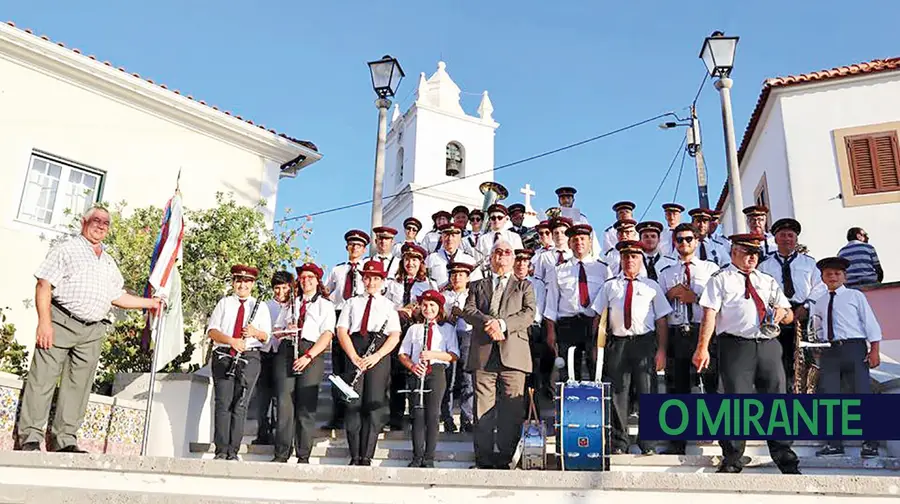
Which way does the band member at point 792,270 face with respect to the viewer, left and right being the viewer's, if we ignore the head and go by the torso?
facing the viewer

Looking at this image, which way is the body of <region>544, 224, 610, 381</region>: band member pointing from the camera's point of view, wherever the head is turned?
toward the camera

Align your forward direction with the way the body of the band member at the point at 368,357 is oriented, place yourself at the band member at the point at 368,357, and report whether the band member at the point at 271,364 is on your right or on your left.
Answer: on your right

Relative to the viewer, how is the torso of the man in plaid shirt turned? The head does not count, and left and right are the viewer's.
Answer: facing the viewer and to the right of the viewer

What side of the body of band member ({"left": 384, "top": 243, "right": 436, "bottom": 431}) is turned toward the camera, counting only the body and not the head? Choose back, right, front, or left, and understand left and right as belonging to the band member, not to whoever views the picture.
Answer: front

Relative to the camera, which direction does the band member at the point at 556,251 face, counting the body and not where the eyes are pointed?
toward the camera

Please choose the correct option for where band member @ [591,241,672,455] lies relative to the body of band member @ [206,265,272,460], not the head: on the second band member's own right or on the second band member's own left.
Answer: on the second band member's own left

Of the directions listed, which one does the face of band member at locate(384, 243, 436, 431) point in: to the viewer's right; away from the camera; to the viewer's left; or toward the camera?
toward the camera

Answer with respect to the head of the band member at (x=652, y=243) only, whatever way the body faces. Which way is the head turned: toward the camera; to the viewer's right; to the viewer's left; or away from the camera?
toward the camera

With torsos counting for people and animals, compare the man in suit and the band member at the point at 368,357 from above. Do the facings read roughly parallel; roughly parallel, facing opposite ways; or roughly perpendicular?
roughly parallel
